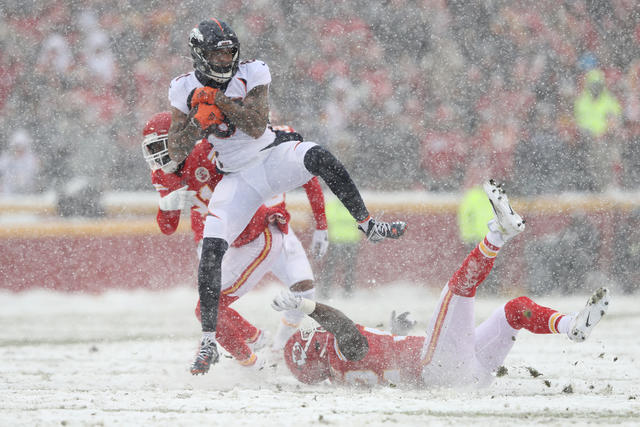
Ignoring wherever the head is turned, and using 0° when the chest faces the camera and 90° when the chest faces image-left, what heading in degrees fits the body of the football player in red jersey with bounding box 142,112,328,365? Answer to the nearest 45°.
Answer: approximately 45°

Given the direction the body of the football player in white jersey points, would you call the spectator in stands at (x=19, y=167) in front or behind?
behind

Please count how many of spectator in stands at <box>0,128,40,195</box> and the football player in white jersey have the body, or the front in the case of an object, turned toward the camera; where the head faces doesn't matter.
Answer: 2

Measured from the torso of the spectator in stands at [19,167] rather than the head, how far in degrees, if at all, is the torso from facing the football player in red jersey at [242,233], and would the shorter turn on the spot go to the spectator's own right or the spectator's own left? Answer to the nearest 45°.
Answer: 0° — they already face them

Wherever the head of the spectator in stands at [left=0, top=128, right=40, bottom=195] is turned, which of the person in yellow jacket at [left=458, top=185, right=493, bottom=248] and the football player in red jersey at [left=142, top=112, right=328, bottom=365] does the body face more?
the football player in red jersey

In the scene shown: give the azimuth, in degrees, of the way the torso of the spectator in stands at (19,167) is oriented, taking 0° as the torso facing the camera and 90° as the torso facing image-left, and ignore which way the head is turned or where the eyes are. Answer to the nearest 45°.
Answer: approximately 0°

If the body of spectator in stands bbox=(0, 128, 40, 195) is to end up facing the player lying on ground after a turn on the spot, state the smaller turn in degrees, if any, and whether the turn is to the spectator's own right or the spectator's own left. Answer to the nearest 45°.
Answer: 0° — they already face them

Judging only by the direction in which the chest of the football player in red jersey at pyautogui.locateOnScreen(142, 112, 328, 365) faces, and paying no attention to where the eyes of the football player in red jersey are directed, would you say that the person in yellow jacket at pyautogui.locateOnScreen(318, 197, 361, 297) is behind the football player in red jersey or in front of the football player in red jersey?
behind
